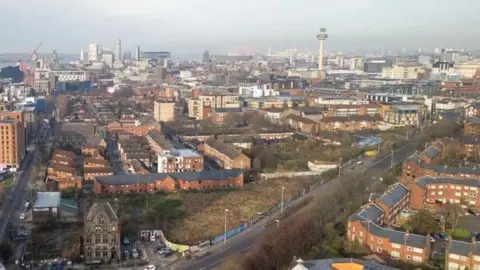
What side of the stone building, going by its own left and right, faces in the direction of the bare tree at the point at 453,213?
left

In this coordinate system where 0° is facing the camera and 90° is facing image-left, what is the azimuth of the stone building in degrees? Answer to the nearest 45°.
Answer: approximately 0°

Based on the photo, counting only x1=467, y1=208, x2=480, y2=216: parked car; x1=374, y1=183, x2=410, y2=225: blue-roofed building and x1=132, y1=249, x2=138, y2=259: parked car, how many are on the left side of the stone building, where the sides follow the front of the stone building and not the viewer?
3

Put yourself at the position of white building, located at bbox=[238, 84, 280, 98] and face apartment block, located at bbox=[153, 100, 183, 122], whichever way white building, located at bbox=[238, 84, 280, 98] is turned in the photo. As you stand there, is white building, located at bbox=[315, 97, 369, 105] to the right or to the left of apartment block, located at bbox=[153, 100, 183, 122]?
left

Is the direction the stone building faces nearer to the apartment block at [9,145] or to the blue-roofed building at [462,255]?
the blue-roofed building

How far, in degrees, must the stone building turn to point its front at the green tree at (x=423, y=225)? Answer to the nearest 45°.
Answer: approximately 90° to its left

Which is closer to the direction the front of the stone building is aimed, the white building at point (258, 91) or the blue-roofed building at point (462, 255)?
the blue-roofed building

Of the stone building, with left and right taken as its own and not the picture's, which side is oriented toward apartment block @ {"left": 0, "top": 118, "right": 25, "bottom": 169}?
back

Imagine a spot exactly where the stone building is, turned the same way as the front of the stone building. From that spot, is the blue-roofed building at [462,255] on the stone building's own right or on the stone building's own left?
on the stone building's own left

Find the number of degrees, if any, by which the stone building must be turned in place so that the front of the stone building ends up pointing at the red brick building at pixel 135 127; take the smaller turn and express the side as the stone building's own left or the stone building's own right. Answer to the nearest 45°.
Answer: approximately 180°

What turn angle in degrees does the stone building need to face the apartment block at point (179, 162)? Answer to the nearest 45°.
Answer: approximately 180°

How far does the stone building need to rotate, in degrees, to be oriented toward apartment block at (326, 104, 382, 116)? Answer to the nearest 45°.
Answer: approximately 135° to its left

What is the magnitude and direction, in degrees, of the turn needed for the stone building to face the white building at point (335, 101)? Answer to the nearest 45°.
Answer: approximately 135° to its left
